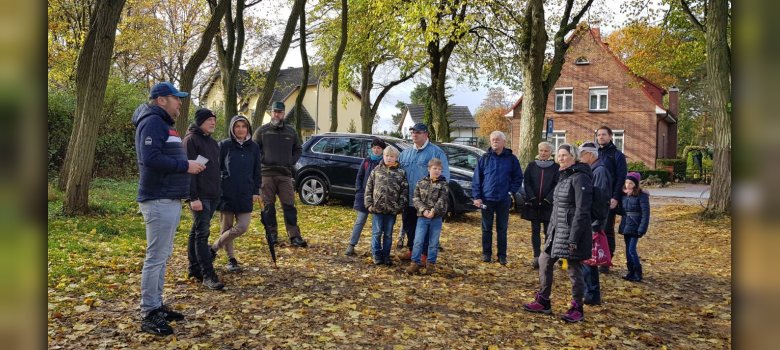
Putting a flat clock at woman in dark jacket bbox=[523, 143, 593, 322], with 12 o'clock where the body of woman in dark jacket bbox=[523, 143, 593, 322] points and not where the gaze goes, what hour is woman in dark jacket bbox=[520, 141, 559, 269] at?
woman in dark jacket bbox=[520, 141, 559, 269] is roughly at 4 o'clock from woman in dark jacket bbox=[523, 143, 593, 322].

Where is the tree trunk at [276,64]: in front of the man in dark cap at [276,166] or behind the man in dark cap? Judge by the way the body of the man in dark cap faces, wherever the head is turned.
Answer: behind

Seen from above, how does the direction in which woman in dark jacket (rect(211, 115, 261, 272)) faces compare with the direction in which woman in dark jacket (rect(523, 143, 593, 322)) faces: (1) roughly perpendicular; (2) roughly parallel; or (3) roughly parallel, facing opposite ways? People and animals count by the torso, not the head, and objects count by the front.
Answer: roughly perpendicular

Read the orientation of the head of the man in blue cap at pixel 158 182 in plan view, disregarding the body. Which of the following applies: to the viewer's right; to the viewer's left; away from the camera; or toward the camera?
to the viewer's right

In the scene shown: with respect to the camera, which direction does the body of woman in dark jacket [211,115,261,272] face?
toward the camera

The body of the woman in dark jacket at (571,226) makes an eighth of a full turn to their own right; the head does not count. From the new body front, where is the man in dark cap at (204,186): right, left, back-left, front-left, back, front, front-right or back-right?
front

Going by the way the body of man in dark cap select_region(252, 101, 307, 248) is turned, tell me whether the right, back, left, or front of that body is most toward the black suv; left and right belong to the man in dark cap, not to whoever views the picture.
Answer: back

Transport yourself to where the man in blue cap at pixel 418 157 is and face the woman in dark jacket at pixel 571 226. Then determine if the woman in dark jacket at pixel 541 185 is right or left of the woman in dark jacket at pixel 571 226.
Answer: left

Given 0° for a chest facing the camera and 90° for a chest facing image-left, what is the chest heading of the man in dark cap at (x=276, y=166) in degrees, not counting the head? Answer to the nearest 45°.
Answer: approximately 0°

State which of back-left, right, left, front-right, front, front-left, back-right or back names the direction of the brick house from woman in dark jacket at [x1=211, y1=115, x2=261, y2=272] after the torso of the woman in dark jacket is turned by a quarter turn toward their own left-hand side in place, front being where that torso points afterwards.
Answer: front-left

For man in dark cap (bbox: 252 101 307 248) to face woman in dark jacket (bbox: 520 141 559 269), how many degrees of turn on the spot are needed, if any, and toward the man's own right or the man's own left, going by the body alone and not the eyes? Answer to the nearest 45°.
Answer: approximately 90° to the man's own left

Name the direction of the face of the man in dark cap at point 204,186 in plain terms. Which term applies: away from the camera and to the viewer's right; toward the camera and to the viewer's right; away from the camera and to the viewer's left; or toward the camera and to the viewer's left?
toward the camera and to the viewer's right

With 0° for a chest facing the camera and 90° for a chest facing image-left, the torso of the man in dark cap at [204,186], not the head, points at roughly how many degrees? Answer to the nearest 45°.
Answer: approximately 315°

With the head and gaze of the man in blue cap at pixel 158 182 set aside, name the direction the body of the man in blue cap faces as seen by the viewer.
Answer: to the viewer's right

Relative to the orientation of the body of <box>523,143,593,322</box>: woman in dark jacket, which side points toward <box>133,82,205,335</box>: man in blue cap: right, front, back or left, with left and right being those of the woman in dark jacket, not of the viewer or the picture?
front

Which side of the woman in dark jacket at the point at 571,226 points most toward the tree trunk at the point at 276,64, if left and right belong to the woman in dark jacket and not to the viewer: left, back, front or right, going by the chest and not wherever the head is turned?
right
